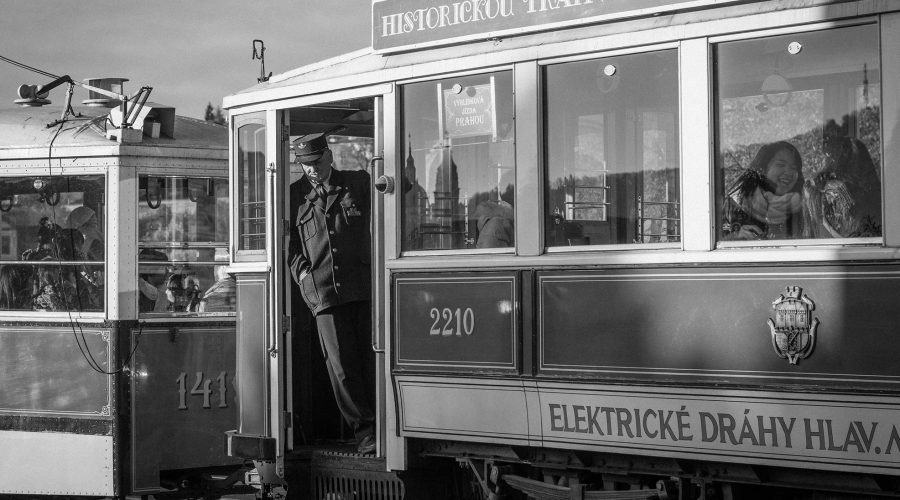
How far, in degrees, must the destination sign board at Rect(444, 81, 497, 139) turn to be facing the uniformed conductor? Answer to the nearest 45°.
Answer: approximately 135° to its right

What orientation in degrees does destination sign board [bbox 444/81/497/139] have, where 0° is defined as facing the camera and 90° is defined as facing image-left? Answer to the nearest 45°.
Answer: approximately 0°
